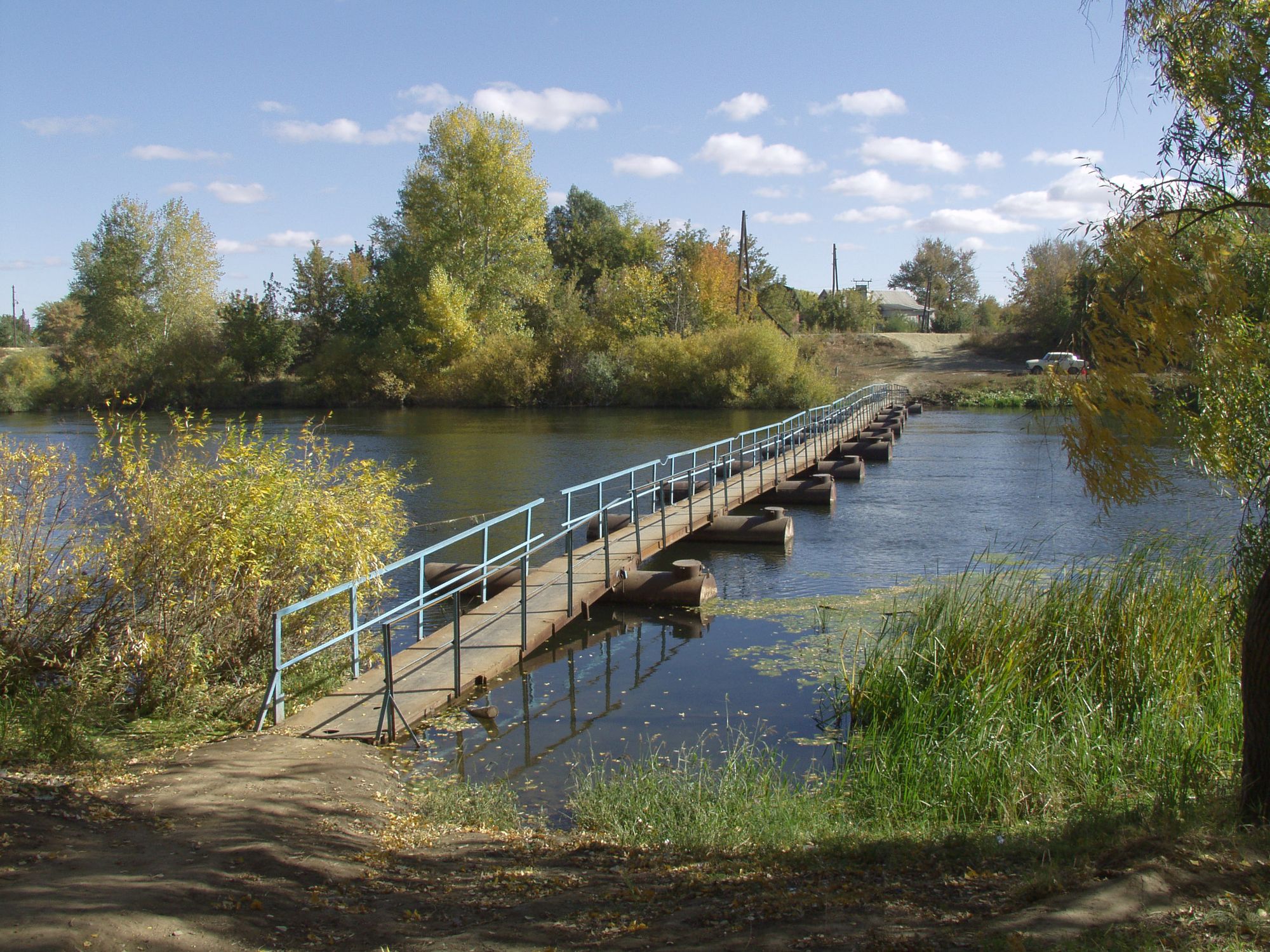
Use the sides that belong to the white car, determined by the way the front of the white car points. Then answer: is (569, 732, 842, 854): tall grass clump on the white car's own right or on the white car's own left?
on the white car's own left

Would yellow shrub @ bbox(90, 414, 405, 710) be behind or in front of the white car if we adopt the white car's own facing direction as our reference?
in front

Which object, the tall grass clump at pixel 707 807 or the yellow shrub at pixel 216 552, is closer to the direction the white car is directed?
the yellow shrub

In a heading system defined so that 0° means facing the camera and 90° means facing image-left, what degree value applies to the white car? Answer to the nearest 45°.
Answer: approximately 90°
